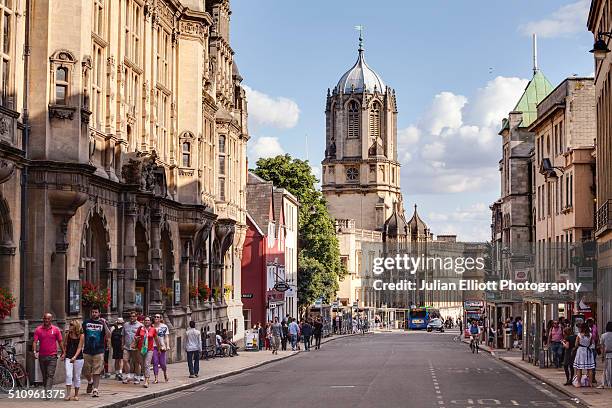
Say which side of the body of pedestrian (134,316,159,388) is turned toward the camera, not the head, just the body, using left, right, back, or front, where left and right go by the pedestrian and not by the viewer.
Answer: front

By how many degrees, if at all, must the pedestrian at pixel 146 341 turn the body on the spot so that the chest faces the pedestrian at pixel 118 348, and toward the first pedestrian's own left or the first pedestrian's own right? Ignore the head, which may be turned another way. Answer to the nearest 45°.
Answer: approximately 135° to the first pedestrian's own right

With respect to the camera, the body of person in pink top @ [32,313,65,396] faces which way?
toward the camera

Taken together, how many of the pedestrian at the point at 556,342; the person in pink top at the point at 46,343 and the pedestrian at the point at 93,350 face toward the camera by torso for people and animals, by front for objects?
3

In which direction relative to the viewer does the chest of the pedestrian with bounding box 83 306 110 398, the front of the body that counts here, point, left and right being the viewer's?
facing the viewer

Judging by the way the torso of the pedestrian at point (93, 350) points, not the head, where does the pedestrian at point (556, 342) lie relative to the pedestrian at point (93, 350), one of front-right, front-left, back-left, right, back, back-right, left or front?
back-left

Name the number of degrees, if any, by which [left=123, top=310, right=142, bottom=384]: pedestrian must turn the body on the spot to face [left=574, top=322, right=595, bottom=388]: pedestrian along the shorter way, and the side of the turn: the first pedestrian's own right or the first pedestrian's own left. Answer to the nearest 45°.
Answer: approximately 90° to the first pedestrian's own left

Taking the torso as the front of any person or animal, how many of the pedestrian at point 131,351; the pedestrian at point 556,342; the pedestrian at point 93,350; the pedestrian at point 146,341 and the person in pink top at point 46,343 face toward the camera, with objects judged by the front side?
5

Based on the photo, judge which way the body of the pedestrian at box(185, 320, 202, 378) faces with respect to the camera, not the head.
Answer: away from the camera

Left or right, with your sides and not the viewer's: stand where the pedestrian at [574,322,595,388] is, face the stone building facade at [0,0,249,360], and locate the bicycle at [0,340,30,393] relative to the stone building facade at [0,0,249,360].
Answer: left

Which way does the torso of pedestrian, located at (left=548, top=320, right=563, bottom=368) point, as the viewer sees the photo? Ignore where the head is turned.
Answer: toward the camera

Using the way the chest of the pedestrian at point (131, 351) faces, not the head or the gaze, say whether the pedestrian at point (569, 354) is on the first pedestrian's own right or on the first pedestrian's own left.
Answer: on the first pedestrian's own left

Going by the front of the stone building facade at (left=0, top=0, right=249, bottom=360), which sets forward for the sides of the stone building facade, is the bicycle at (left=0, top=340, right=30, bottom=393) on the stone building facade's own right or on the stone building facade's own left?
on the stone building facade's own right
